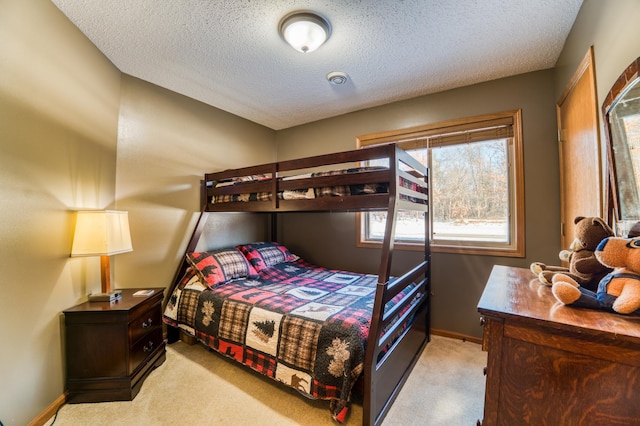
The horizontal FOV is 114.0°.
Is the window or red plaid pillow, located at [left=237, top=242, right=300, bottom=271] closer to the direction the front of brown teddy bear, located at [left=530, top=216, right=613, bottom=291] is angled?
the red plaid pillow

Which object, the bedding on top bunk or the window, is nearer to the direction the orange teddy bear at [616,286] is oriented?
the bedding on top bunk

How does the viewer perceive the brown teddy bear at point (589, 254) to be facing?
facing to the left of the viewer

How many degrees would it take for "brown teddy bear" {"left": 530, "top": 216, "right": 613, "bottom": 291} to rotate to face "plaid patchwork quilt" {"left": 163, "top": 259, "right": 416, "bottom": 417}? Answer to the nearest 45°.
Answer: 0° — it already faces it

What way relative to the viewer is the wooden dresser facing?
to the viewer's left

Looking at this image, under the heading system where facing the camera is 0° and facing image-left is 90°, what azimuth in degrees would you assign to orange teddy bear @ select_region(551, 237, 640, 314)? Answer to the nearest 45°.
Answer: approximately 90°

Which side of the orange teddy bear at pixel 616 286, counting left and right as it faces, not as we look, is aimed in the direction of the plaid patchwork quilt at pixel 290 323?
front
